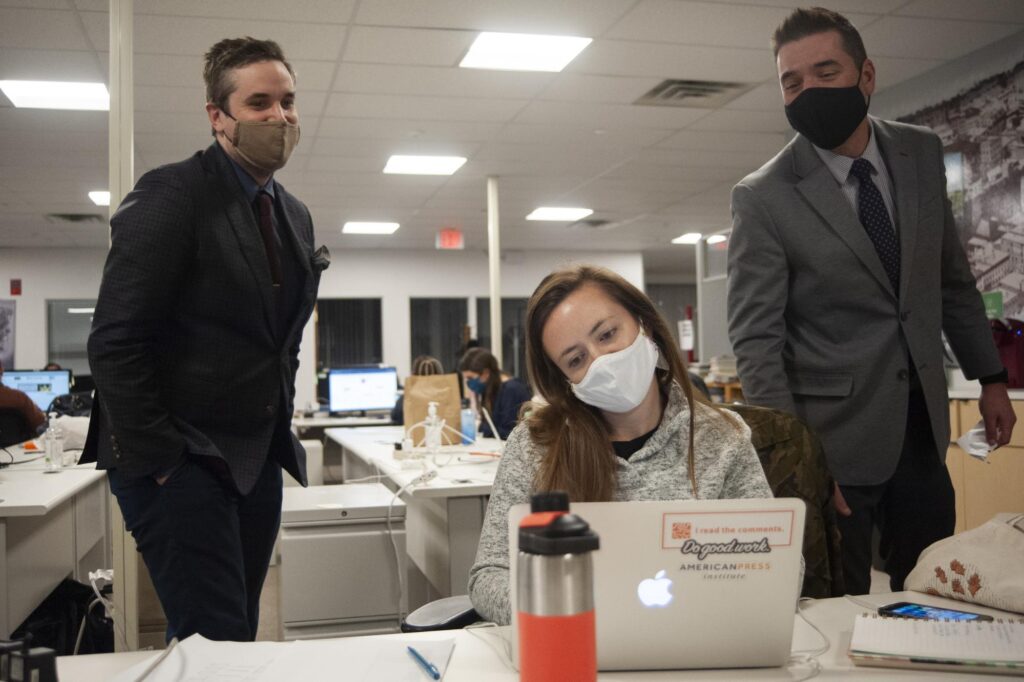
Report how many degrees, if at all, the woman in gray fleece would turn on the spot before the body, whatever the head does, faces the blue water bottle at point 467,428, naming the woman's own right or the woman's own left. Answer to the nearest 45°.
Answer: approximately 180°

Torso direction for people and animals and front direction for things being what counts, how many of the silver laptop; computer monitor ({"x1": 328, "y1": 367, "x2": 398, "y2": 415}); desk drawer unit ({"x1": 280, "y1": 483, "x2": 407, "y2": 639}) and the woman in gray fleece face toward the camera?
3

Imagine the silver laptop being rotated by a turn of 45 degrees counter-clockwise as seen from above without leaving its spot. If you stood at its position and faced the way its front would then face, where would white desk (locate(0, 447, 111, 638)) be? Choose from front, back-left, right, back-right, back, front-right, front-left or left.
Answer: front

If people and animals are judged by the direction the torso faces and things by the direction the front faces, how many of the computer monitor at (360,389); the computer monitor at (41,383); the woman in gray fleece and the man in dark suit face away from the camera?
0

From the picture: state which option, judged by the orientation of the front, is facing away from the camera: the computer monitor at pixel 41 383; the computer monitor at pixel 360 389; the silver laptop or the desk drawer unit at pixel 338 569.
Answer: the silver laptop

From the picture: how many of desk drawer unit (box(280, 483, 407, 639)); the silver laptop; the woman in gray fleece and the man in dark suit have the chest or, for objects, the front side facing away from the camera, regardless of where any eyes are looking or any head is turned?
1

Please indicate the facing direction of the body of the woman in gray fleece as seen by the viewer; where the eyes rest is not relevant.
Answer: toward the camera

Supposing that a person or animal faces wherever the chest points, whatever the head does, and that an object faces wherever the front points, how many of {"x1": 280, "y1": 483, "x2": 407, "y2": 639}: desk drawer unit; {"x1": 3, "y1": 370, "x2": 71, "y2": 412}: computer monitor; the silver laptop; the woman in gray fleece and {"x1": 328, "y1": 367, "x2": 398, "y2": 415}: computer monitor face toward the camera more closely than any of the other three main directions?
4

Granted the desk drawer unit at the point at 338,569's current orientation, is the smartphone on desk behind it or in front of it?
in front

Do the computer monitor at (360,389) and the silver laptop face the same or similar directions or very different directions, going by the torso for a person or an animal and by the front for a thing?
very different directions

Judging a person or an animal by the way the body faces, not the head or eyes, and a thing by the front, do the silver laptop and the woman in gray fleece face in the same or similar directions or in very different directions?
very different directions

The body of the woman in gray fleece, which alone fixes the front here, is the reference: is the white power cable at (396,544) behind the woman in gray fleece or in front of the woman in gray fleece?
behind

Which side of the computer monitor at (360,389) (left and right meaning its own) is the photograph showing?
front

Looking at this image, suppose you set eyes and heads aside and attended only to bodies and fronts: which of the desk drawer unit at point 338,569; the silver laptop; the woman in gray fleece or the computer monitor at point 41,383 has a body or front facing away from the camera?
the silver laptop

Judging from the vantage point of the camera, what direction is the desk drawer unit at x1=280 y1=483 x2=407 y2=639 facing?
facing the viewer

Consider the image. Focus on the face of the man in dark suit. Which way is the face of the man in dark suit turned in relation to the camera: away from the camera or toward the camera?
toward the camera

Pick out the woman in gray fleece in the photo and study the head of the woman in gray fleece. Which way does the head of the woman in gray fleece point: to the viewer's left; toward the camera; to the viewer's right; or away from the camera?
toward the camera

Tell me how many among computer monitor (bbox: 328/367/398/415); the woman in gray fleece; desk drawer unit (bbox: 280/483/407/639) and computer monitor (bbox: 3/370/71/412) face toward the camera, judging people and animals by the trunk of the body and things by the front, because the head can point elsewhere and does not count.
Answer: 4
